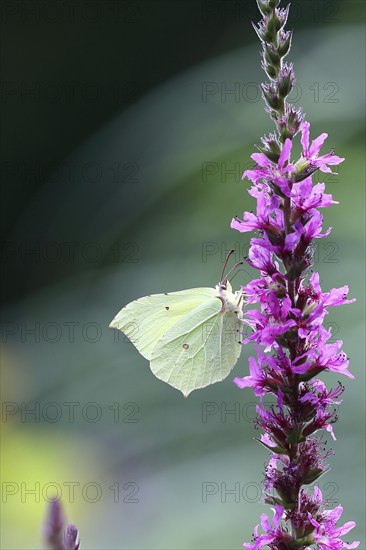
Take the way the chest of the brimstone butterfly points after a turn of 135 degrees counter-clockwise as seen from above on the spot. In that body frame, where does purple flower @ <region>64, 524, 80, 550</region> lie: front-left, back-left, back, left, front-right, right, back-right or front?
front-left

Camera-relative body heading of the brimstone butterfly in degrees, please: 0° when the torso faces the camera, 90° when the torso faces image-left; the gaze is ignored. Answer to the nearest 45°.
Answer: approximately 270°
